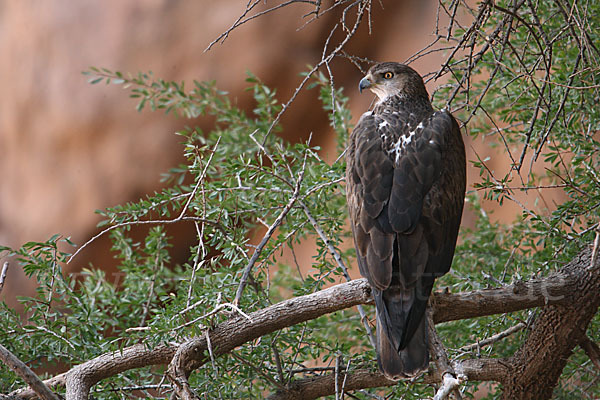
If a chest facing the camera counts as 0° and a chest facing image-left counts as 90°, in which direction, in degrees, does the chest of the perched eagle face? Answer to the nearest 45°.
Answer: approximately 180°
